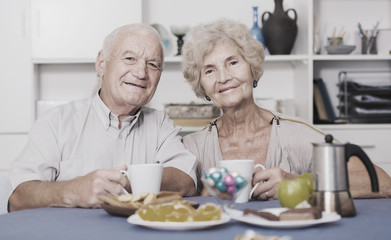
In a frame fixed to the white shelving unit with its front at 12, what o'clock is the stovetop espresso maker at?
The stovetop espresso maker is roughly at 12 o'clock from the white shelving unit.

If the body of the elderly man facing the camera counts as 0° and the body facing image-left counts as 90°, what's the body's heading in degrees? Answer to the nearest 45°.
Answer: approximately 315°

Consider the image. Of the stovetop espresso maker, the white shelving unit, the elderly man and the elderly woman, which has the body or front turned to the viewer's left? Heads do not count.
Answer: the stovetop espresso maker

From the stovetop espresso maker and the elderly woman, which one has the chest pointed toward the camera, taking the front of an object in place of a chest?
the elderly woman

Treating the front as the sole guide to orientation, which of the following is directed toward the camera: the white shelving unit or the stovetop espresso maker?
the white shelving unit

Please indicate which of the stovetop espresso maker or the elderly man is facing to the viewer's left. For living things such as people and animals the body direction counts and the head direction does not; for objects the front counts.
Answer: the stovetop espresso maker

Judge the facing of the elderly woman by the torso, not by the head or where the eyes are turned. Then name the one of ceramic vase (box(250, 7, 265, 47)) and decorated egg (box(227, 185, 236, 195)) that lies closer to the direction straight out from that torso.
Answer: the decorated egg

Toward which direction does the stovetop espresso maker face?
to the viewer's left

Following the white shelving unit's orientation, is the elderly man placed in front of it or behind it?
in front

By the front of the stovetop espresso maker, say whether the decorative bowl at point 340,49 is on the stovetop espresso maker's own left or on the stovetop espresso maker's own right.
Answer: on the stovetop espresso maker's own right

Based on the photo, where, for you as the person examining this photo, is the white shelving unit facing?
facing the viewer

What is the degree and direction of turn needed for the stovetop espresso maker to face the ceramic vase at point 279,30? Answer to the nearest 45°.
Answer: approximately 90° to its right

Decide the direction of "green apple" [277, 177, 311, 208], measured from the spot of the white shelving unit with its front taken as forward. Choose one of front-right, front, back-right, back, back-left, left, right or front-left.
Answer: front

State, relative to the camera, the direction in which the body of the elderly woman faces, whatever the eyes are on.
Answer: toward the camera
